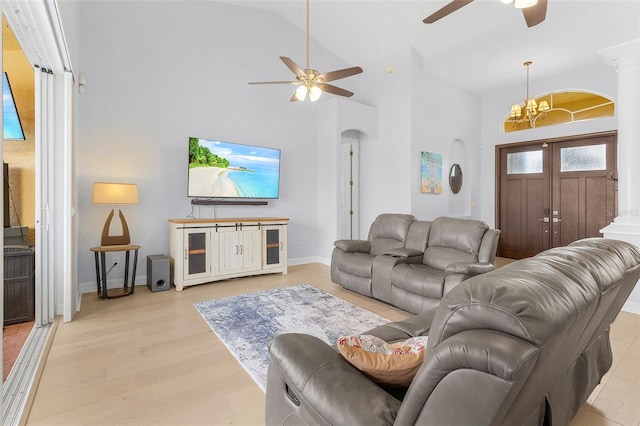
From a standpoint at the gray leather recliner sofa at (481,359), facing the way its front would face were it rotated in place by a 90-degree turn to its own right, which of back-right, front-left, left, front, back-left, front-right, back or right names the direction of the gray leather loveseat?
front-left

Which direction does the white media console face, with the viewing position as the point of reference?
facing the viewer and to the right of the viewer

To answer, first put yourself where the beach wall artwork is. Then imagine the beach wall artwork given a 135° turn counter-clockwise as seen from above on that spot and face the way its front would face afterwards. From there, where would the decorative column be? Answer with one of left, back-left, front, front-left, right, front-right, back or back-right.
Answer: back-right

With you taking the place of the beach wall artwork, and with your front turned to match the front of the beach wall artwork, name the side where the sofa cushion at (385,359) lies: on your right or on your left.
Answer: on your right

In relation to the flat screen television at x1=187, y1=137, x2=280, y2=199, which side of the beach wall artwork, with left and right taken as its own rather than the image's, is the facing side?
right

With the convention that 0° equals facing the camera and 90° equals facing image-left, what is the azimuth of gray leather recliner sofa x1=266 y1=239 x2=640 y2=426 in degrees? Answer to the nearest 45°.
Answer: approximately 135°

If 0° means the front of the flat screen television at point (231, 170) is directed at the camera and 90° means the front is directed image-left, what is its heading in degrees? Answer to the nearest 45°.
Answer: approximately 315°

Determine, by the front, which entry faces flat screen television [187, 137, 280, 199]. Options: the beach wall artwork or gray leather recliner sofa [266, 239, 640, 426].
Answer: the gray leather recliner sofa

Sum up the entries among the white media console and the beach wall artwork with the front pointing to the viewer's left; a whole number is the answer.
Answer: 0

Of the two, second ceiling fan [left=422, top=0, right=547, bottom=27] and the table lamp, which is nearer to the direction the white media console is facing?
the second ceiling fan

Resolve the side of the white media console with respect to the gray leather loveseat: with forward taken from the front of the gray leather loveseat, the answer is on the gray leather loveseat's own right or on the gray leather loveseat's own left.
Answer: on the gray leather loveseat's own right

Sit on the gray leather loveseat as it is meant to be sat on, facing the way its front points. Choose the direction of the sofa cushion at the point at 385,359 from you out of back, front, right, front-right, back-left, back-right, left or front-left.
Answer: front-left

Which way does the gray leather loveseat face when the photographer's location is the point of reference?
facing the viewer and to the left of the viewer

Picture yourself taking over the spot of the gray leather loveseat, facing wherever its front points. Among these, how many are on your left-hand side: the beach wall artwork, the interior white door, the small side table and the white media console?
0

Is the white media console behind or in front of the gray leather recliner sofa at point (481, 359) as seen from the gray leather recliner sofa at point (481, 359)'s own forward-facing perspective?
in front

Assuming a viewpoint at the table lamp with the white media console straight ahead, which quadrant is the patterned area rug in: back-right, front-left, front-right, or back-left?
front-right

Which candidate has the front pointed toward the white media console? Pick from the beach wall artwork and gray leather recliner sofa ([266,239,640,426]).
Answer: the gray leather recliner sofa

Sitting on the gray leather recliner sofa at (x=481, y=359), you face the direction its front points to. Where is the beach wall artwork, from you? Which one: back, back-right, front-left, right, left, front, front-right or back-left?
front-right

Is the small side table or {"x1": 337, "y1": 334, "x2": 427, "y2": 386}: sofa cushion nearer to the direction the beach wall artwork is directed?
the sofa cushion
